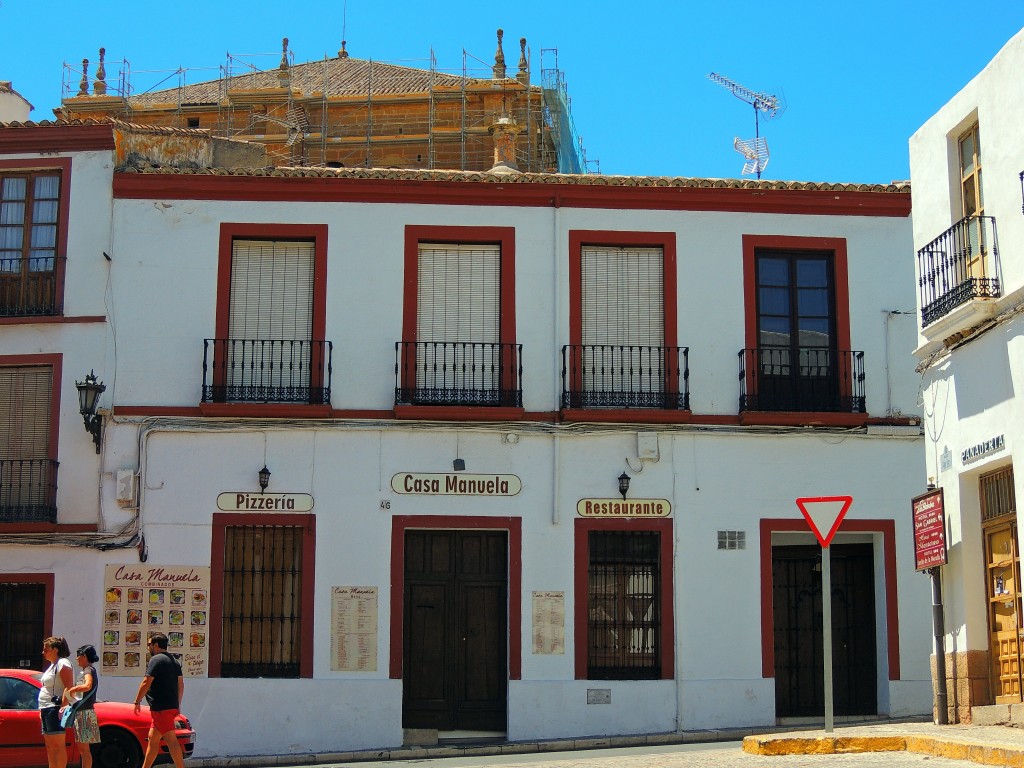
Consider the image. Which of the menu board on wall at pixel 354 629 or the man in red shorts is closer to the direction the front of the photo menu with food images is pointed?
the man in red shorts

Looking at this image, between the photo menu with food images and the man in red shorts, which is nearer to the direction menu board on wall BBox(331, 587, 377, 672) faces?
the man in red shorts

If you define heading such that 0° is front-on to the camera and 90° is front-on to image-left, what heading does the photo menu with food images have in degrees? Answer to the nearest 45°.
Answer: approximately 0°

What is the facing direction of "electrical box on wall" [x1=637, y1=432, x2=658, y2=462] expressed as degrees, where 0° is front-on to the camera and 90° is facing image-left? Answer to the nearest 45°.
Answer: approximately 0°

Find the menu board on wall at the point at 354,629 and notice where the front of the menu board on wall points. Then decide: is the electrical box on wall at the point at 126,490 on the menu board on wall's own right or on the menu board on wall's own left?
on the menu board on wall's own right

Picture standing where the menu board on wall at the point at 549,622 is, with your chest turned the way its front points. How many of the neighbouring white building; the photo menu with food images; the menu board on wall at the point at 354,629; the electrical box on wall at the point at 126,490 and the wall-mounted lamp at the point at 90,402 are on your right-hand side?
4

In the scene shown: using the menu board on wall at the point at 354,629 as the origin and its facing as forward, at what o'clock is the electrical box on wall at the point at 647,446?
The electrical box on wall is roughly at 9 o'clock from the menu board on wall.

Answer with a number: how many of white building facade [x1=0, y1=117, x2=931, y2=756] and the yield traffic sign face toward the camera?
2

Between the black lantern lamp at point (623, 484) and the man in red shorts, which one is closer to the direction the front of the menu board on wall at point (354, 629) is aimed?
the man in red shorts
